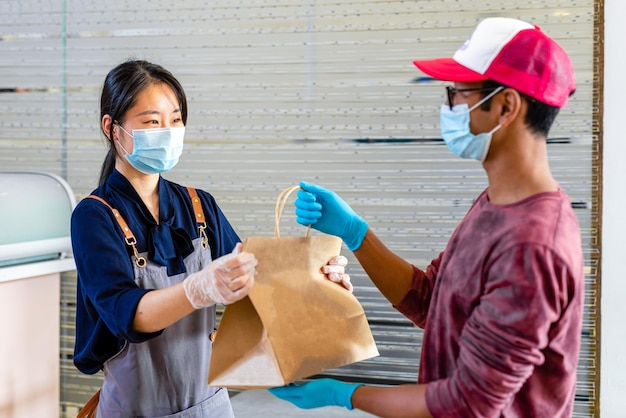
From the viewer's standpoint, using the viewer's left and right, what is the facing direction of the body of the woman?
facing the viewer and to the right of the viewer

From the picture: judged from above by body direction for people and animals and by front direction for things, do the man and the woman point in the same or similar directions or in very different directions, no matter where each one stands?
very different directions

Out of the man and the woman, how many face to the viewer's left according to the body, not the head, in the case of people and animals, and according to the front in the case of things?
1

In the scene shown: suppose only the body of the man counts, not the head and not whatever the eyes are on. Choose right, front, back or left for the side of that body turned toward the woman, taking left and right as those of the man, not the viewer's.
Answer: front

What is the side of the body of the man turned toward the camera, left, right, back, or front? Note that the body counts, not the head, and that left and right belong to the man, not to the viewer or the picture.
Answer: left

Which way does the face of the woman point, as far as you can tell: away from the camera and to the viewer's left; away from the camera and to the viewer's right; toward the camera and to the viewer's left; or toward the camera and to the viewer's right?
toward the camera and to the viewer's right

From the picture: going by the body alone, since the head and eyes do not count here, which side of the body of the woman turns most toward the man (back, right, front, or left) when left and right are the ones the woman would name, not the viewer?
front

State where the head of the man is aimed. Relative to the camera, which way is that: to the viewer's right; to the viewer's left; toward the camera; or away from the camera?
to the viewer's left
